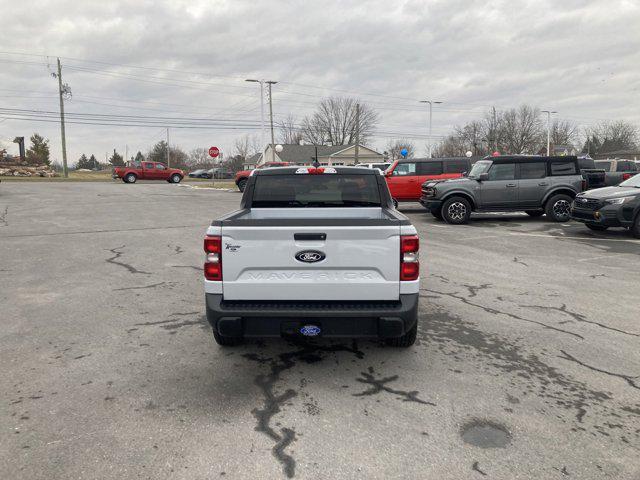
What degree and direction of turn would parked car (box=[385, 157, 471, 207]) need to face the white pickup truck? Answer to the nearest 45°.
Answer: approximately 90° to its left

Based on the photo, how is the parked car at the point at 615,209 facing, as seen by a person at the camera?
facing the viewer and to the left of the viewer

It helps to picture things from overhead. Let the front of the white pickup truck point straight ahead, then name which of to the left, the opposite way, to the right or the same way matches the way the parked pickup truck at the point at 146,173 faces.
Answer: to the right

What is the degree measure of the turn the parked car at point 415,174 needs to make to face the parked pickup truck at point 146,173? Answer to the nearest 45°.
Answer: approximately 45° to its right

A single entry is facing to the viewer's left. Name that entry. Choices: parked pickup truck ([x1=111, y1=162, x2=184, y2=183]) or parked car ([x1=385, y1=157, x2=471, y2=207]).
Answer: parked car ([x1=385, y1=157, x2=471, y2=207])

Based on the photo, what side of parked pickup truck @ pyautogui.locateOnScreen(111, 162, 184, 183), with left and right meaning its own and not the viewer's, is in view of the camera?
right

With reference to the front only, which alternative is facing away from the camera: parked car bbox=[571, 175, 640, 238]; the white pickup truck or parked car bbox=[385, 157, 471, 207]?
the white pickup truck

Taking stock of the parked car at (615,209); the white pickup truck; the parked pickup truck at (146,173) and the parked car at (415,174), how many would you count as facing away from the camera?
1

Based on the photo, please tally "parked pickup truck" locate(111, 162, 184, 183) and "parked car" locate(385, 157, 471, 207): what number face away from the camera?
0

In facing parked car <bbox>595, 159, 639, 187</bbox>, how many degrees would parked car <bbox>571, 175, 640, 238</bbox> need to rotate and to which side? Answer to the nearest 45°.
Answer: approximately 135° to its right

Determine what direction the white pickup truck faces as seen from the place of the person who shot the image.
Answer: facing away from the viewer

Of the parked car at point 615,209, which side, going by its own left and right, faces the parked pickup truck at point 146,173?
right

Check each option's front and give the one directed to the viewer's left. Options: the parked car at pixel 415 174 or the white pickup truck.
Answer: the parked car

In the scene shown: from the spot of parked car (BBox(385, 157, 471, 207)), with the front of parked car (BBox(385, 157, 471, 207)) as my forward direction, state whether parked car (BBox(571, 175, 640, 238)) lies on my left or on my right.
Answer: on my left

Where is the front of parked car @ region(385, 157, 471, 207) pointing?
to the viewer's left
